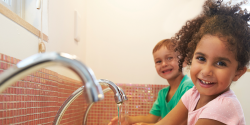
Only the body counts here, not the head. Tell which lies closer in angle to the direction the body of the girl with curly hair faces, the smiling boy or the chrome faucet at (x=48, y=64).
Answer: the chrome faucet

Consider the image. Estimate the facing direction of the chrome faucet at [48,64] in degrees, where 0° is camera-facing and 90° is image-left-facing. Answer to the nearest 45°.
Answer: approximately 270°

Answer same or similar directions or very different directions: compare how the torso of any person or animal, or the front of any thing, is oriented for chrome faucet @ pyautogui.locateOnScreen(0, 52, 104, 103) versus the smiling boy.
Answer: very different directions

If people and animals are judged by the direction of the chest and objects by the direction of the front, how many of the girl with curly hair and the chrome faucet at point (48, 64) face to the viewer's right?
1

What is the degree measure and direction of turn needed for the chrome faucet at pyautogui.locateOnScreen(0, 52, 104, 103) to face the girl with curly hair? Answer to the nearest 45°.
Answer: approximately 45° to its left

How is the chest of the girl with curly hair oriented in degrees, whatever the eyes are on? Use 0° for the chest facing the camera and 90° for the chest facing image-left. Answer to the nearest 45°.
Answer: approximately 45°

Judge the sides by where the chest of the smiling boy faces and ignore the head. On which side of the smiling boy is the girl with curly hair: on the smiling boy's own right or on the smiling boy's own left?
on the smiling boy's own left

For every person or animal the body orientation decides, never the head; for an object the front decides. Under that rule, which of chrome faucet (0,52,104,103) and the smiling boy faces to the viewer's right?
the chrome faucet

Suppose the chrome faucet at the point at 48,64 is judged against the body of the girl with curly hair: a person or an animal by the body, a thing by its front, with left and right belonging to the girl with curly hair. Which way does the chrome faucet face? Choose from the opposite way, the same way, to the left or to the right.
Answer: the opposite way

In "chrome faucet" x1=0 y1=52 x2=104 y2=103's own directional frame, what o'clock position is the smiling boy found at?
The smiling boy is roughly at 10 o'clock from the chrome faucet.
